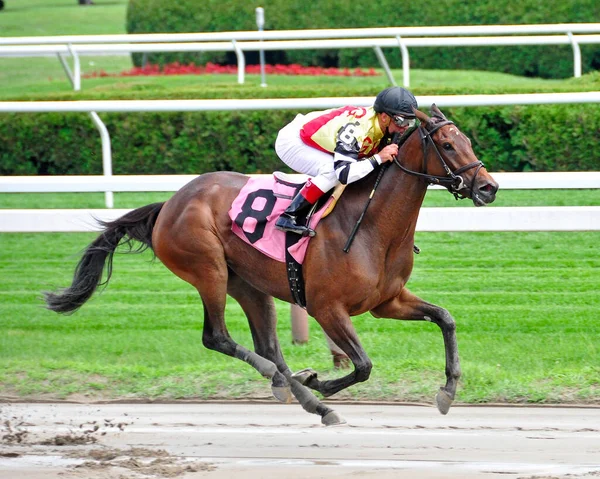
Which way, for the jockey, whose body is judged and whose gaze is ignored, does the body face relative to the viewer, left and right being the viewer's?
facing to the right of the viewer

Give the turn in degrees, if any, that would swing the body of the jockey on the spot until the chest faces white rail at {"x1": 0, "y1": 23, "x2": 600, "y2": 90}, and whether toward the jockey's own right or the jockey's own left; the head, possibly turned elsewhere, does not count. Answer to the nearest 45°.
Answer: approximately 90° to the jockey's own left

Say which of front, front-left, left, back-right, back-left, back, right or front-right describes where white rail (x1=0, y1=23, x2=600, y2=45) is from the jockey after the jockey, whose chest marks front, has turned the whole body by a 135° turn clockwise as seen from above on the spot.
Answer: back-right

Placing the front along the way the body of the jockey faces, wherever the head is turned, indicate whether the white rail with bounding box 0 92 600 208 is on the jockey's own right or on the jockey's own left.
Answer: on the jockey's own left
